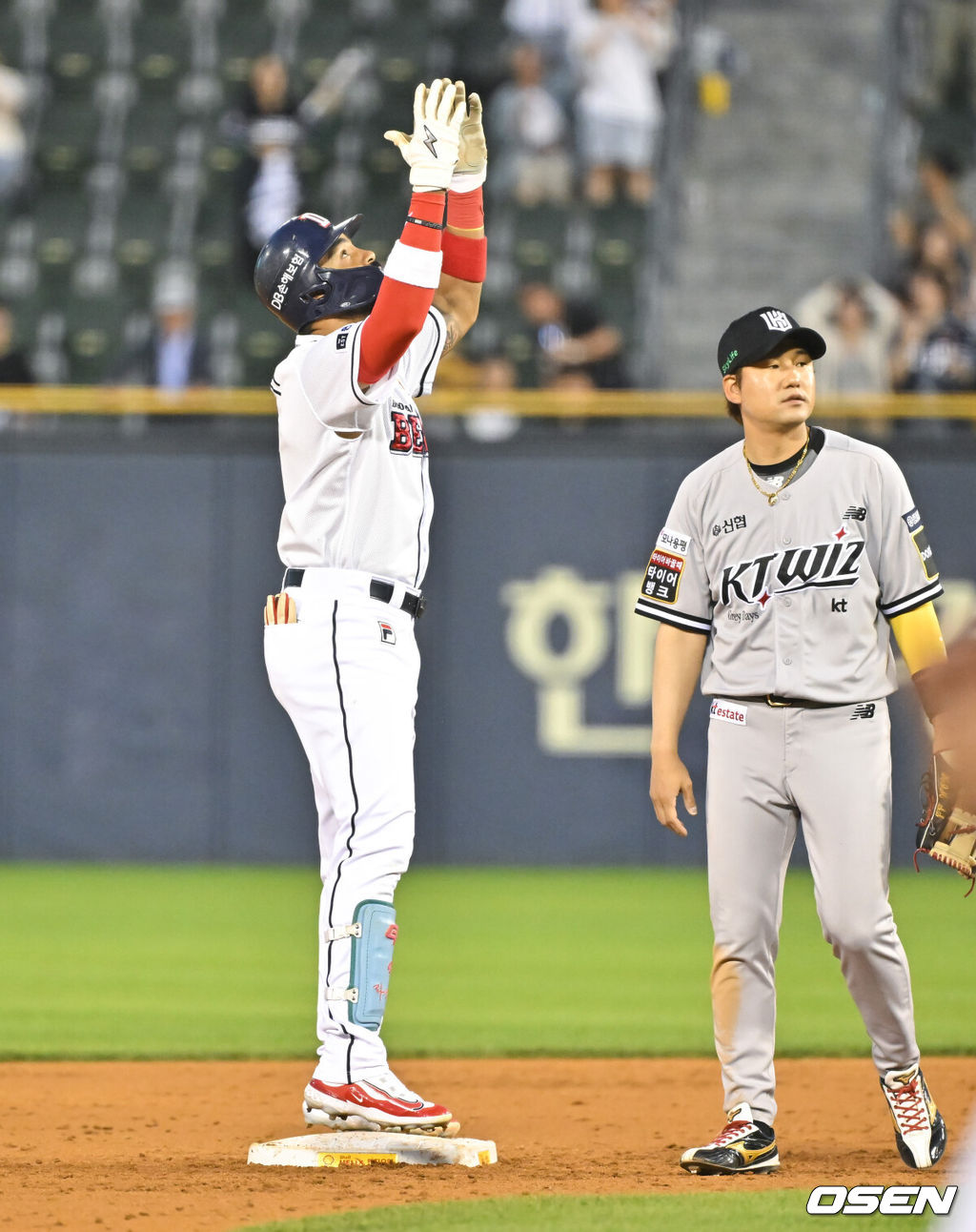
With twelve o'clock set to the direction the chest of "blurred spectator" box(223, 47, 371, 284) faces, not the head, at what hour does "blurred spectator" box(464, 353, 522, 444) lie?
"blurred spectator" box(464, 353, 522, 444) is roughly at 11 o'clock from "blurred spectator" box(223, 47, 371, 284).

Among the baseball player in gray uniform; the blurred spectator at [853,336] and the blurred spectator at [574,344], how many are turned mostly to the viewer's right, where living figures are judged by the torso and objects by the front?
0

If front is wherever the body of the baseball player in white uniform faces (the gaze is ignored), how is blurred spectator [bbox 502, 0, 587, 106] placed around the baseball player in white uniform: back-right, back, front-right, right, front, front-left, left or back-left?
left

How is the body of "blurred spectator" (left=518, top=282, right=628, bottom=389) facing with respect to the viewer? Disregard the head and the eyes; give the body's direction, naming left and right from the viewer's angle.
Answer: facing the viewer and to the left of the viewer

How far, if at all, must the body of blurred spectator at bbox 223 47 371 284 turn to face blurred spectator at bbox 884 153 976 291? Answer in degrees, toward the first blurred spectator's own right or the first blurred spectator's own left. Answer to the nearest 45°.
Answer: approximately 90° to the first blurred spectator's own left

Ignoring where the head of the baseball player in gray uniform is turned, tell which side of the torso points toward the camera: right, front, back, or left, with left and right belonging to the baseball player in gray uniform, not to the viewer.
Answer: front

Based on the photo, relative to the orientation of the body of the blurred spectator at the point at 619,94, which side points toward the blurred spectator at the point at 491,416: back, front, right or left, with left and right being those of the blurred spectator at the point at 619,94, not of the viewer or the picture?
front

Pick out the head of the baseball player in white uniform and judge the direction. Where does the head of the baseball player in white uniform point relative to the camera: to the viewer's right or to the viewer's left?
to the viewer's right

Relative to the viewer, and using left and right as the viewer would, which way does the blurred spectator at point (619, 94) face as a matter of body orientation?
facing the viewer

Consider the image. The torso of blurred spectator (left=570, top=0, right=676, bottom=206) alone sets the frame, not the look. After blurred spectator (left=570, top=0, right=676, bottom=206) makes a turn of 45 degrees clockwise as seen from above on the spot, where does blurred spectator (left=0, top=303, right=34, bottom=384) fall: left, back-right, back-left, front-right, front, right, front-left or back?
front

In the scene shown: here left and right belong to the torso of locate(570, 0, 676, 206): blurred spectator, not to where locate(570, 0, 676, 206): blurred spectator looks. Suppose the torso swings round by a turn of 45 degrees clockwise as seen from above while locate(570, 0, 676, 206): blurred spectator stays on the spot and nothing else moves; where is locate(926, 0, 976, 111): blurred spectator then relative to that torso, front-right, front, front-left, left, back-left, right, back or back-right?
back

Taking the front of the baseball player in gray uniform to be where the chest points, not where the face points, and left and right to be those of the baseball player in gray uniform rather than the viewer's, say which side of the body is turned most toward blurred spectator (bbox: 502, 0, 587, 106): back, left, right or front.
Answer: back

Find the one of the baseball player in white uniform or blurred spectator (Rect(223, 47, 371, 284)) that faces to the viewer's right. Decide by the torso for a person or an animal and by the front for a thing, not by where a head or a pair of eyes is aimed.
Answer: the baseball player in white uniform

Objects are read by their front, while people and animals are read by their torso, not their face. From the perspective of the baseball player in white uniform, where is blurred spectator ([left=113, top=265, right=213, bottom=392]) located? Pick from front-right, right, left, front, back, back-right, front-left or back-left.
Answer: left

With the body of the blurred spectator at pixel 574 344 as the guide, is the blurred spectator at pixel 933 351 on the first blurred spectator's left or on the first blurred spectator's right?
on the first blurred spectator's left

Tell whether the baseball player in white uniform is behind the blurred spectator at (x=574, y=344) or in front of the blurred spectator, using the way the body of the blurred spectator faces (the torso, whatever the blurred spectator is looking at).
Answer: in front
